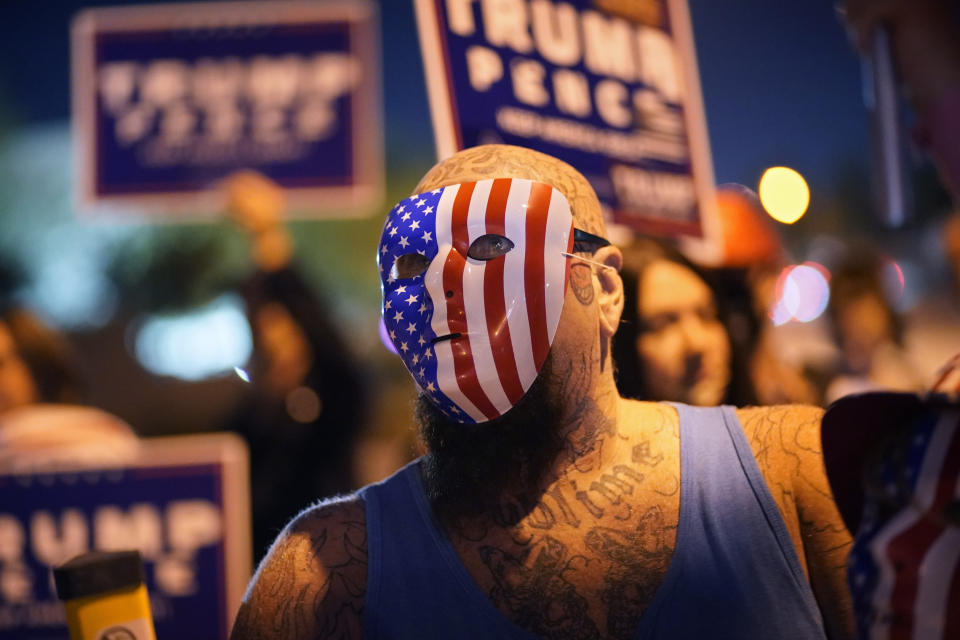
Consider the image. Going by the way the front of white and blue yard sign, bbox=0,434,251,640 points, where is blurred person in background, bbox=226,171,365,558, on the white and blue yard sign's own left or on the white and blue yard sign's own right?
on the white and blue yard sign's own left

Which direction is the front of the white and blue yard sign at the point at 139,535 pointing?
toward the camera

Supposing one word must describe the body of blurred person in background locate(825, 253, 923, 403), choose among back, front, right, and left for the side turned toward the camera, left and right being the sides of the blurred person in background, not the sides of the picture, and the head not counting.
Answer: front

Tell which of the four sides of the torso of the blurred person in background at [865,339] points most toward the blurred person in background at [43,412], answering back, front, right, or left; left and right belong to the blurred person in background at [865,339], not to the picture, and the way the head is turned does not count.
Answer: right

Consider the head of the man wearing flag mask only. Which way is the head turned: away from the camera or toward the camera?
toward the camera

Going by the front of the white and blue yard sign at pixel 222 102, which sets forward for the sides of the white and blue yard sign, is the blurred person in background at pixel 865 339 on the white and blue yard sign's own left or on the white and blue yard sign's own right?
on the white and blue yard sign's own left

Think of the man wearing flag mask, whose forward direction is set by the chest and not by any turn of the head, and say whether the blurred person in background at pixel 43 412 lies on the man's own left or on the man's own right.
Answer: on the man's own right

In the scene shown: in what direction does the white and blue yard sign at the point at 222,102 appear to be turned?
toward the camera

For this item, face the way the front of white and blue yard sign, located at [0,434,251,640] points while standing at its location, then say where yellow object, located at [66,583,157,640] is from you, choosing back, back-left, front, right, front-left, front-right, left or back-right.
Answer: front

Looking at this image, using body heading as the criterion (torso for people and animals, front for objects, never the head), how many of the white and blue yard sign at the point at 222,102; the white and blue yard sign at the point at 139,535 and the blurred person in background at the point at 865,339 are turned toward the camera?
3

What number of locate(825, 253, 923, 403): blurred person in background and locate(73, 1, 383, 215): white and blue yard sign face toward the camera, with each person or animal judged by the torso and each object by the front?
2

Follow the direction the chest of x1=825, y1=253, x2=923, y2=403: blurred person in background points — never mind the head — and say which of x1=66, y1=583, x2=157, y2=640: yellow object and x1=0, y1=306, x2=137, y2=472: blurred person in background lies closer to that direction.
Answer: the yellow object

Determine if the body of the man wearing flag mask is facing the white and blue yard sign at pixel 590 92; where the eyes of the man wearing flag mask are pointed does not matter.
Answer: no

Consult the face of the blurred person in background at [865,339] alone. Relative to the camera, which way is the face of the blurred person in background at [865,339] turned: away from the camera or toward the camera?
toward the camera

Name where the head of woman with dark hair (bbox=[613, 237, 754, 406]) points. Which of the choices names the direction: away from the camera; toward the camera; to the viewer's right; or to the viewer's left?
toward the camera

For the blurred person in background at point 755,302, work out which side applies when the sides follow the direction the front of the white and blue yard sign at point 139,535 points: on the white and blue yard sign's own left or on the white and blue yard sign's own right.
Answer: on the white and blue yard sign's own left

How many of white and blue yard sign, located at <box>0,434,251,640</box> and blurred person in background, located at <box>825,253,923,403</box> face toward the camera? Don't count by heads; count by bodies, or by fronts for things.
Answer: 2

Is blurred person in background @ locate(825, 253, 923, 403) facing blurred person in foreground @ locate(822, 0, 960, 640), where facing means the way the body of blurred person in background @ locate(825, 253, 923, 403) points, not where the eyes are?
yes
